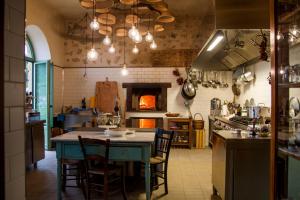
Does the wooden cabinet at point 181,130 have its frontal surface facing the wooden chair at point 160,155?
yes

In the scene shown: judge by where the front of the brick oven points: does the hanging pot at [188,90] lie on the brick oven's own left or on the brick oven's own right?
on the brick oven's own left

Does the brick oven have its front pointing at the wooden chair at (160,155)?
yes

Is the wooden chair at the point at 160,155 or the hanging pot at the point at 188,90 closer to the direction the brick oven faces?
the wooden chair

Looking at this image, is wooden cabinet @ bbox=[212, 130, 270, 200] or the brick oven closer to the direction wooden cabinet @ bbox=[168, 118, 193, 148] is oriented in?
the wooden cabinet

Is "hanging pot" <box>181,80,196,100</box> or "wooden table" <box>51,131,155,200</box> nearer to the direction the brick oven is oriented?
the wooden table

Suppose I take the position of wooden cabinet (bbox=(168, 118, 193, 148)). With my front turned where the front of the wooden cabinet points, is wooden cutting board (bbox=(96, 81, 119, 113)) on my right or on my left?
on my right

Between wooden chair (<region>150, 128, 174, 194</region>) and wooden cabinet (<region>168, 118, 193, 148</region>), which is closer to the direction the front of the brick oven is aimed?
the wooden chair

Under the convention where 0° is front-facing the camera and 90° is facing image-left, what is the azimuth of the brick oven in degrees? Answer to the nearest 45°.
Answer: approximately 0°

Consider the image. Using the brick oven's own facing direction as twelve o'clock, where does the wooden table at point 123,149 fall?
The wooden table is roughly at 12 o'clock from the brick oven.

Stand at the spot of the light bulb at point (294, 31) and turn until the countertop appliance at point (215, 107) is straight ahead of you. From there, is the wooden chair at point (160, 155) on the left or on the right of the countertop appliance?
left

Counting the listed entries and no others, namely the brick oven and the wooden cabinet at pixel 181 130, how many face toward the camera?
2
